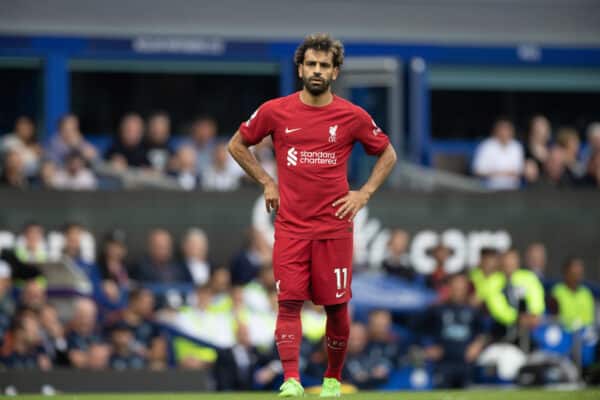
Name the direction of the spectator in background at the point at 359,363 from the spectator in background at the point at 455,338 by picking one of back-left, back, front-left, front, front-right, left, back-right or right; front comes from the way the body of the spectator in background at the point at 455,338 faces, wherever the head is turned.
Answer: front-right

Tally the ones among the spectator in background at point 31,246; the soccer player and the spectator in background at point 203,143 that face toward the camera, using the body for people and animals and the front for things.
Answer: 3

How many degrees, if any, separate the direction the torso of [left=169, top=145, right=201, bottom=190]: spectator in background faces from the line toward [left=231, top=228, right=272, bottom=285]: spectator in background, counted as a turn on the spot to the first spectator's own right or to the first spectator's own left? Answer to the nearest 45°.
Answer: approximately 45° to the first spectator's own left

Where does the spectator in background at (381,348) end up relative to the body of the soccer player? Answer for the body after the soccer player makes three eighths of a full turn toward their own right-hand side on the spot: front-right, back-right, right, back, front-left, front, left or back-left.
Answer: front-right

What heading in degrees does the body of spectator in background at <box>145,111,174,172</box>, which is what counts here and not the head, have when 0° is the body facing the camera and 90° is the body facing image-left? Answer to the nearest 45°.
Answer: approximately 0°

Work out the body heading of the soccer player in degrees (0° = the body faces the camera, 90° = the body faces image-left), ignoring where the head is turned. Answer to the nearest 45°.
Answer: approximately 0°
